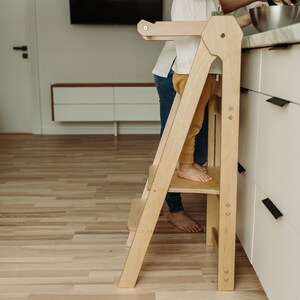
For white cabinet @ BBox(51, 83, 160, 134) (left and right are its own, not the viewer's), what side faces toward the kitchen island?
front

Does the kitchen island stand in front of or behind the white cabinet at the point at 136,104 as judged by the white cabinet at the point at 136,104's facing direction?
in front

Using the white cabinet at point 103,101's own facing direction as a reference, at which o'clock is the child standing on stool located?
The child standing on stool is roughly at 12 o'clock from the white cabinet.

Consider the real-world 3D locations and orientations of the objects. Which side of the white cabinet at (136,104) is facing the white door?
right

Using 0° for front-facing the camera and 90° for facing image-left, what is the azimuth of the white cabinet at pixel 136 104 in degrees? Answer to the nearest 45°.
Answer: approximately 0°

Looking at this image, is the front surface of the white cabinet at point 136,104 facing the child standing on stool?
yes

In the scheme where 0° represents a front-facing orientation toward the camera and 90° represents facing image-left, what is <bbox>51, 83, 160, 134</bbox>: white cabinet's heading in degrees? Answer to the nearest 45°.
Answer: approximately 0°

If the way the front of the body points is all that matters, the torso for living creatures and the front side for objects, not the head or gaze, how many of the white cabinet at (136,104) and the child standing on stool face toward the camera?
1

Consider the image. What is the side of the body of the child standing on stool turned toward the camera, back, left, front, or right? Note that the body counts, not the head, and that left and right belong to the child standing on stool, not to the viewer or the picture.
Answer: right
